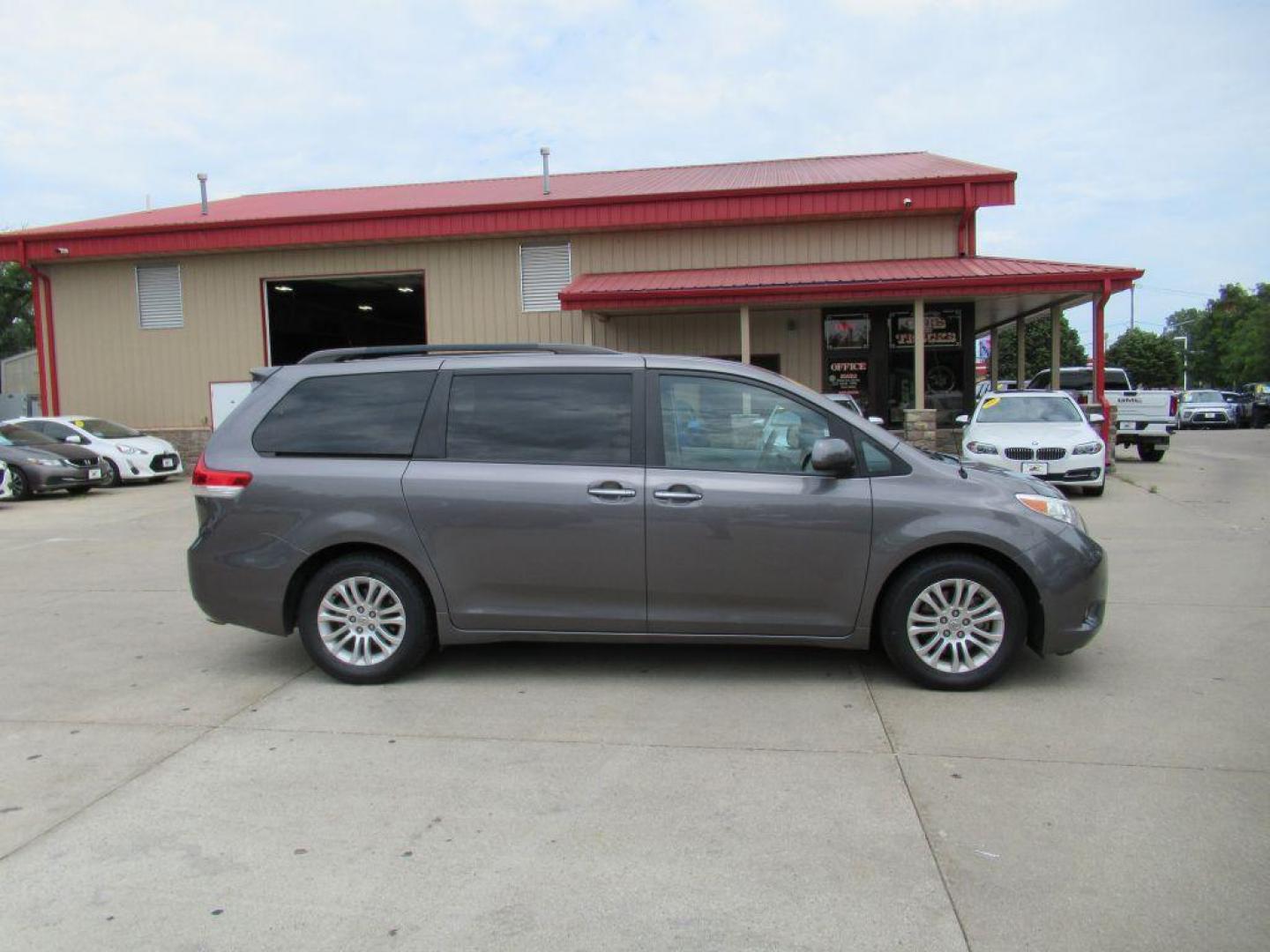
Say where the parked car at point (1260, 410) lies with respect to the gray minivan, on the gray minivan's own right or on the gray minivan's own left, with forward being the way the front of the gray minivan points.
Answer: on the gray minivan's own left

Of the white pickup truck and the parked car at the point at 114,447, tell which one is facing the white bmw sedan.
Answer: the parked car

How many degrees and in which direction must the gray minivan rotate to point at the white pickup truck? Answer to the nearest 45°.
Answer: approximately 45° to its left

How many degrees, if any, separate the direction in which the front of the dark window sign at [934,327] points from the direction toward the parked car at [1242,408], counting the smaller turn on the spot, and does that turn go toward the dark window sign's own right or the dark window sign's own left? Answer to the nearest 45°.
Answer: approximately 135° to the dark window sign's own left

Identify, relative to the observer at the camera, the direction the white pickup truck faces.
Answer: facing away from the viewer and to the left of the viewer

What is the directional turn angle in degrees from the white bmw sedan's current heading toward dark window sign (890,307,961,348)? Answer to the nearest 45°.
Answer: approximately 180°

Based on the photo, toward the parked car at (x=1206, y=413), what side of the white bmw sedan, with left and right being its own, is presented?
back

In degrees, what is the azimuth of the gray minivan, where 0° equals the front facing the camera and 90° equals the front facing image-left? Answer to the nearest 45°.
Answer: approximately 270°
